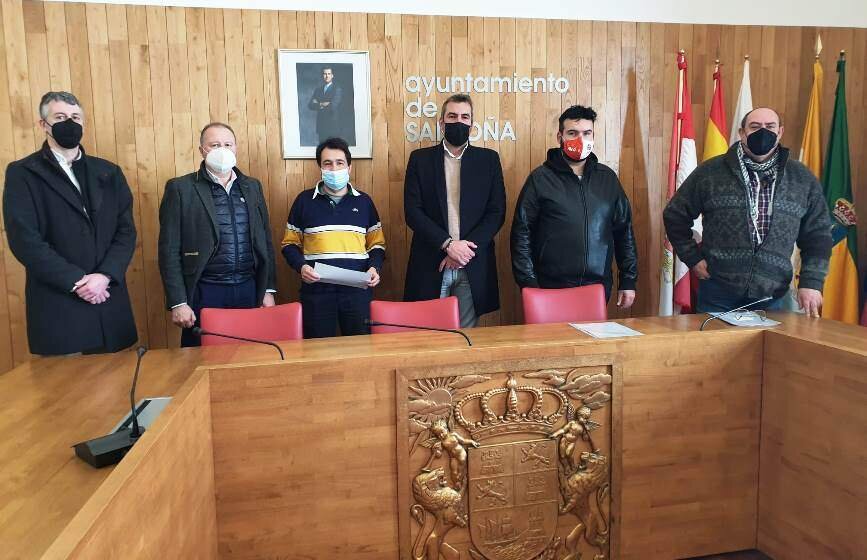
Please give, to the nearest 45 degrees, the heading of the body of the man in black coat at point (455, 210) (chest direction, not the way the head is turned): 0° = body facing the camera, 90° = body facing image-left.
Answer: approximately 0°

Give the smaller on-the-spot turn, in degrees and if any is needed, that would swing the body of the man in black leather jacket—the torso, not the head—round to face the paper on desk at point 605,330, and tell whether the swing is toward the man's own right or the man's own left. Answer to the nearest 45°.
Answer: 0° — they already face it

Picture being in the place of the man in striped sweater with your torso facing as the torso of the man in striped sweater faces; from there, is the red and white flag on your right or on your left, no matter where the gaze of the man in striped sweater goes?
on your left

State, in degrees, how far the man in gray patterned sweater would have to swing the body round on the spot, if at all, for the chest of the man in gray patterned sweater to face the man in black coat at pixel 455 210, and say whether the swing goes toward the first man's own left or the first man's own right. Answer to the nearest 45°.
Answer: approximately 90° to the first man's own right

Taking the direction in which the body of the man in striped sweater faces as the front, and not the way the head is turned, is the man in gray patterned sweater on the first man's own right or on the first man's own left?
on the first man's own left

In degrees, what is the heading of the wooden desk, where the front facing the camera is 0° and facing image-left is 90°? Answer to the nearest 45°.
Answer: approximately 0°

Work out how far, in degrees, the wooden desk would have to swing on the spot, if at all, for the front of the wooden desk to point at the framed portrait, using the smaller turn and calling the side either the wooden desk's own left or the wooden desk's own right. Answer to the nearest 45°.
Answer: approximately 135° to the wooden desk's own right

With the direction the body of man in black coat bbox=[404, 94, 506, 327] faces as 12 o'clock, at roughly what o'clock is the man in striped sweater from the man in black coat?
The man in striped sweater is roughly at 2 o'clock from the man in black coat.

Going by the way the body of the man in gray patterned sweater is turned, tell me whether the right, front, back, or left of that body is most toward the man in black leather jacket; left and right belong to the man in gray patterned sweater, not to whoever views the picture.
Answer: right

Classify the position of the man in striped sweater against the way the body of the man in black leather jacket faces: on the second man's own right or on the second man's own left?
on the second man's own right
